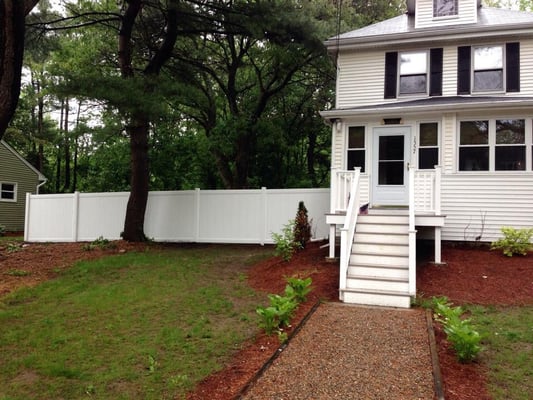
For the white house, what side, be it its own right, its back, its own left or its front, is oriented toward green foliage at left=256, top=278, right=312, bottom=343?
front

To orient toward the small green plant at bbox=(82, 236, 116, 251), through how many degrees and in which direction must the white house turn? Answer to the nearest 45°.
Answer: approximately 90° to its right

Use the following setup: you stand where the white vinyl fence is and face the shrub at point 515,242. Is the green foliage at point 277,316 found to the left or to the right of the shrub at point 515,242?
right

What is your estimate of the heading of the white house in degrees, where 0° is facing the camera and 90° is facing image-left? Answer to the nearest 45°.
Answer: approximately 0°

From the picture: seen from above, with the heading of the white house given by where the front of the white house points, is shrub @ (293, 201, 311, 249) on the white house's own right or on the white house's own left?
on the white house's own right

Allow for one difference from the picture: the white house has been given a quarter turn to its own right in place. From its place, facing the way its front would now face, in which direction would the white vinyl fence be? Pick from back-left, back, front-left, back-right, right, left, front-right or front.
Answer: front
